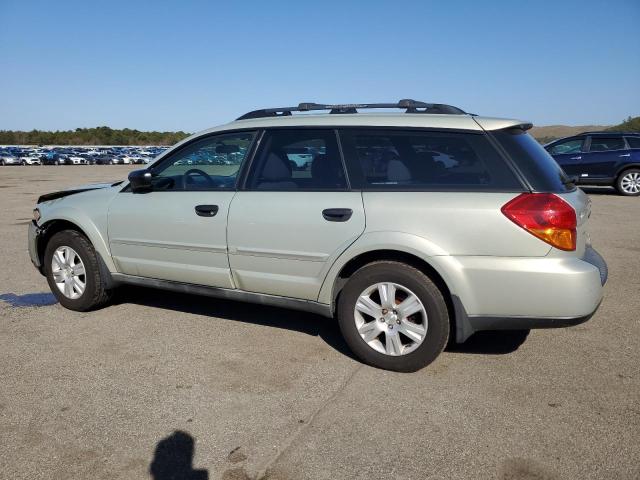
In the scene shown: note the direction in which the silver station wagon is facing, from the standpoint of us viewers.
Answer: facing away from the viewer and to the left of the viewer

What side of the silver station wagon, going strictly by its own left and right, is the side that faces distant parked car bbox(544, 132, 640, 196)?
right

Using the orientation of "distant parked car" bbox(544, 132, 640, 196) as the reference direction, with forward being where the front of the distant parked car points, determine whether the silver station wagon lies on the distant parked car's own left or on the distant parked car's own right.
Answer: on the distant parked car's own left

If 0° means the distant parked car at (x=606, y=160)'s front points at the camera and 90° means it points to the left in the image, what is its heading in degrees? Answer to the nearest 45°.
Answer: approximately 90°
